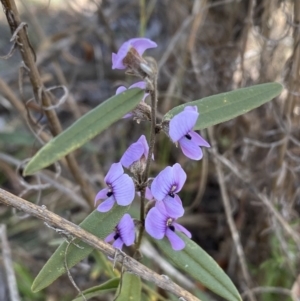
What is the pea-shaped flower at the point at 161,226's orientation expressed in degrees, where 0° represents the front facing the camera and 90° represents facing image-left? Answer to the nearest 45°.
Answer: approximately 315°

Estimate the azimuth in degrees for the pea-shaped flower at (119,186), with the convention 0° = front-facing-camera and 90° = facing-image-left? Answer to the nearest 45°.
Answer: approximately 45°
